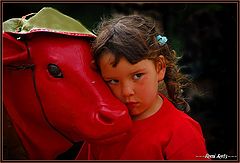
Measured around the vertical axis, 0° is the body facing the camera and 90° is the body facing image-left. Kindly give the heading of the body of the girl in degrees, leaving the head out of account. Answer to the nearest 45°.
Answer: approximately 45°
